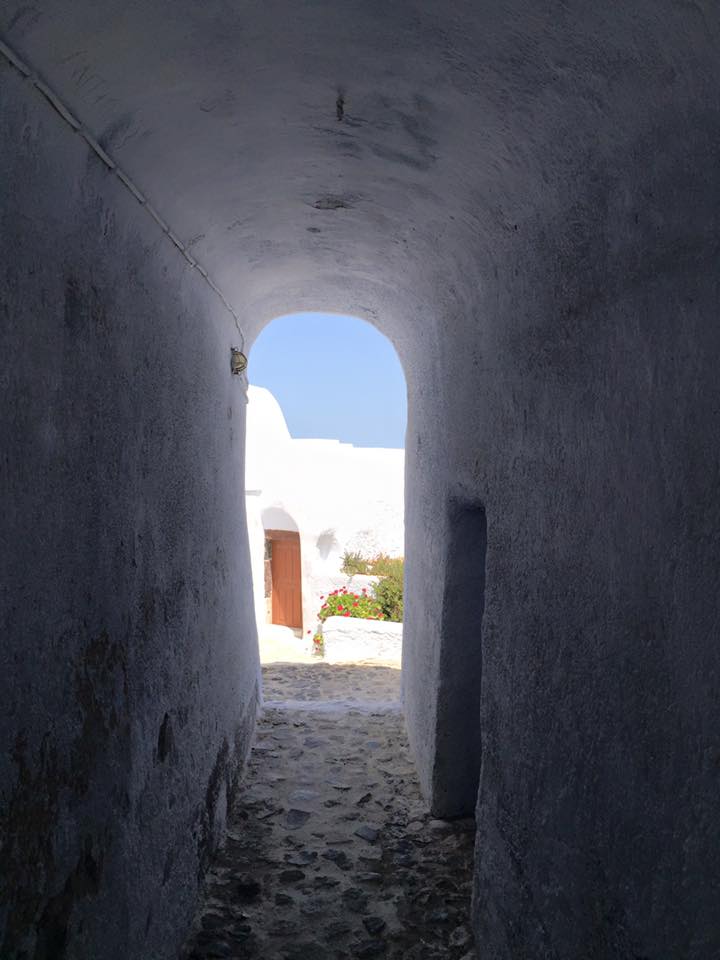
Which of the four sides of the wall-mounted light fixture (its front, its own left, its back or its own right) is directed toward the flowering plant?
left

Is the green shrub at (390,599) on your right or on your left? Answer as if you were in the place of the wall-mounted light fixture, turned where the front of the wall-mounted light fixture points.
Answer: on your left

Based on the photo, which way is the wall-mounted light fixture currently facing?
to the viewer's right

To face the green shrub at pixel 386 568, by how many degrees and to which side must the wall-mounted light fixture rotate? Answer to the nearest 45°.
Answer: approximately 90° to its left

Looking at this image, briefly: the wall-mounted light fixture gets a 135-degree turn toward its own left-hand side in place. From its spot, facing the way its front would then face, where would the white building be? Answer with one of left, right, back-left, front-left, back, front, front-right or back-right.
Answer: front-right
